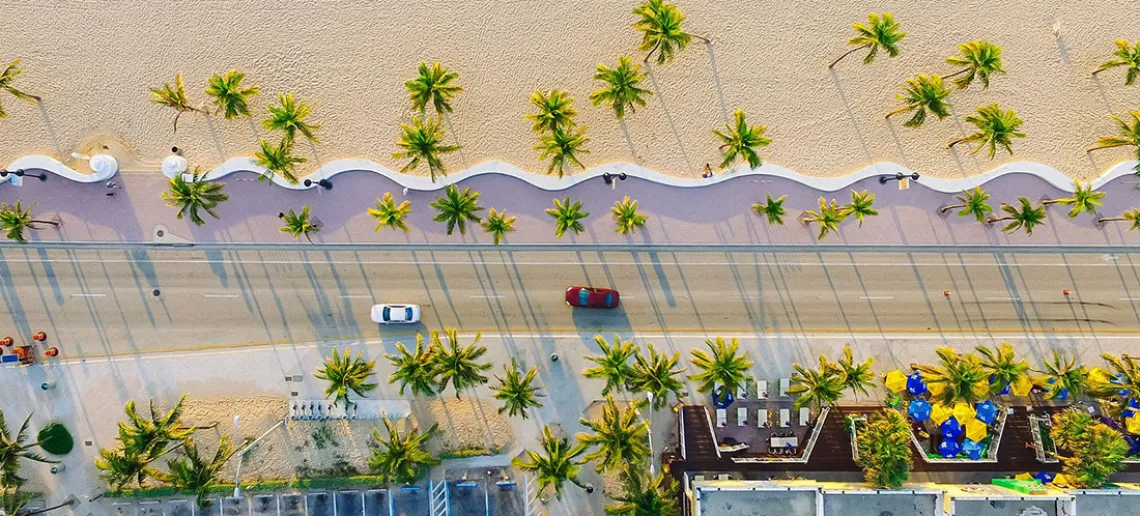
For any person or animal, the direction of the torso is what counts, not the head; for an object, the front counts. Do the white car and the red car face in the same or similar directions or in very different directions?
same or similar directions

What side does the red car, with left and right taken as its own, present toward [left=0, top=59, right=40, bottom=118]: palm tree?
front

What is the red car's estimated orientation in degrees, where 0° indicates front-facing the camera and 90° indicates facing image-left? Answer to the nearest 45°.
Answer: approximately 90°

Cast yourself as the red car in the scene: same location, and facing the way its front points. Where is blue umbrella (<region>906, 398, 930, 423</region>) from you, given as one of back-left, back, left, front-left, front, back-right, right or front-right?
back

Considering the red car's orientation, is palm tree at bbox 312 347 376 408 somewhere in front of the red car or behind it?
in front

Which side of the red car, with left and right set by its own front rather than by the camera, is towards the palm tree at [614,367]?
left

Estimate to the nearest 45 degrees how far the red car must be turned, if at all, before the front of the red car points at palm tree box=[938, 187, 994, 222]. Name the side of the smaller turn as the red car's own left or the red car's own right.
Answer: approximately 180°

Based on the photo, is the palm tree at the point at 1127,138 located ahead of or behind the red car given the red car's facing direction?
behind

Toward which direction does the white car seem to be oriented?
to the viewer's left
